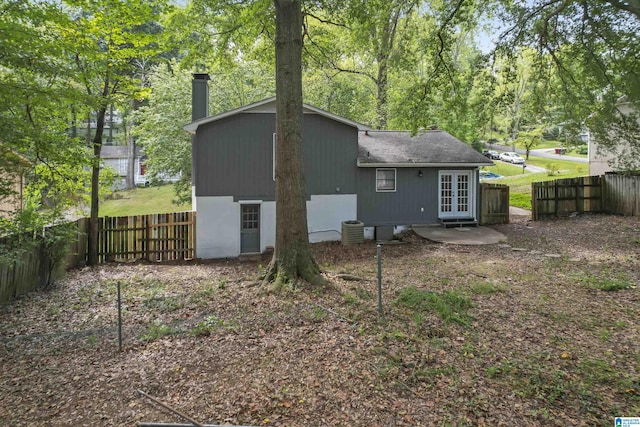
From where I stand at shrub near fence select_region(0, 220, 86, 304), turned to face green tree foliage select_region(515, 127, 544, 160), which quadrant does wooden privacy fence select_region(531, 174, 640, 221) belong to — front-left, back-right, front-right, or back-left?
front-right

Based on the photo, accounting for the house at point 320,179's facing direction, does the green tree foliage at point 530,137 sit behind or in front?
in front

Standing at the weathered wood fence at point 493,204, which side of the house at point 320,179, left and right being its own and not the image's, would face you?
right

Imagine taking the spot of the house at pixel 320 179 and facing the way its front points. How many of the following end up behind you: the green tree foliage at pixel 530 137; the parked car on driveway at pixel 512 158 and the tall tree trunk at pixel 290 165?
1

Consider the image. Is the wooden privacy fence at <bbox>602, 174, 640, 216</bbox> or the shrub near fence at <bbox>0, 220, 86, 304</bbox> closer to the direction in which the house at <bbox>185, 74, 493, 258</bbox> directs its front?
the wooden privacy fence

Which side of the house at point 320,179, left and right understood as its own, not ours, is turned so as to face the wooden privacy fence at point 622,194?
right

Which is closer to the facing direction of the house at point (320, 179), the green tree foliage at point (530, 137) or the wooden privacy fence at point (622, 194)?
the green tree foliage

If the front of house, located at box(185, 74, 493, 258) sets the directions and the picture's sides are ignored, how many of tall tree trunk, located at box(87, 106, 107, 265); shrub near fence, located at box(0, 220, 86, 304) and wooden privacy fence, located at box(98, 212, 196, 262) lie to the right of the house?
0

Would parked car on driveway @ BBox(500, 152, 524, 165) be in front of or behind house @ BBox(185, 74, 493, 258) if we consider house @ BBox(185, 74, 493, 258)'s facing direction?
in front

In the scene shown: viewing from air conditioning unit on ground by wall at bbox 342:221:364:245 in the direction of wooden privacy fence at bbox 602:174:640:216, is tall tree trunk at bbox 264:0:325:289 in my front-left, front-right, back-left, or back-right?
back-right

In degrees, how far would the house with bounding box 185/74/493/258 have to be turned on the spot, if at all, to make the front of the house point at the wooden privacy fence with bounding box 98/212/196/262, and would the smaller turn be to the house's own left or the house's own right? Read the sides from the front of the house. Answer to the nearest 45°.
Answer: approximately 90° to the house's own left

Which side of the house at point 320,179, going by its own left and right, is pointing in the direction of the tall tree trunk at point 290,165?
back

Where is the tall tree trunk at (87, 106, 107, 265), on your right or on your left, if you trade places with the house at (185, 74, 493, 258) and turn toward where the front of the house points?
on your left

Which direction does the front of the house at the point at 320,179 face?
away from the camera

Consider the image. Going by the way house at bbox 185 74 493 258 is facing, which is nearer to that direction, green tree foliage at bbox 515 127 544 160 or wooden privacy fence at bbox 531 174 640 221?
the green tree foliage
